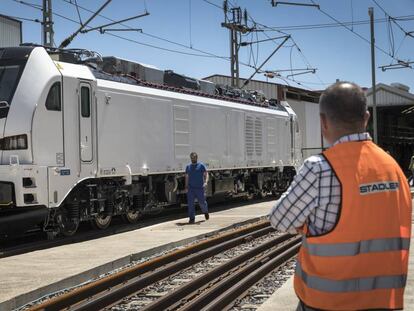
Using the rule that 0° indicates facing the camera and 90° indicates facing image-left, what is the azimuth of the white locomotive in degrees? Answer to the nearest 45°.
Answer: approximately 45°

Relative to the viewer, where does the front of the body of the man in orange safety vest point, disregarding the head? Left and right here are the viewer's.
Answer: facing away from the viewer and to the left of the viewer

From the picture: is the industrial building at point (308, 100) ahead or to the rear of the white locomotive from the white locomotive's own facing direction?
to the rear

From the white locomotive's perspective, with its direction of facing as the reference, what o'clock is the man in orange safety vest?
The man in orange safety vest is roughly at 10 o'clock from the white locomotive.

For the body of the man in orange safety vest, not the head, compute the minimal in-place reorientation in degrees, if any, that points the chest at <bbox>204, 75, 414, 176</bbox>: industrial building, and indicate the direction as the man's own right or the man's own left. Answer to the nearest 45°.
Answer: approximately 45° to the man's own right

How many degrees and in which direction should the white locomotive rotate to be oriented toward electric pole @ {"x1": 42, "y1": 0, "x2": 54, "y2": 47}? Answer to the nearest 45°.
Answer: approximately 135° to its right

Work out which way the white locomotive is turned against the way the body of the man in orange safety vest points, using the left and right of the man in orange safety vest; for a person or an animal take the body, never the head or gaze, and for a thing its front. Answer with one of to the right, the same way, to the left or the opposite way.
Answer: to the left

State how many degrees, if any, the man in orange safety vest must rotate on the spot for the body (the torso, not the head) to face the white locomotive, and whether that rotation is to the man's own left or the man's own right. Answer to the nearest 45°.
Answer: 0° — they already face it
